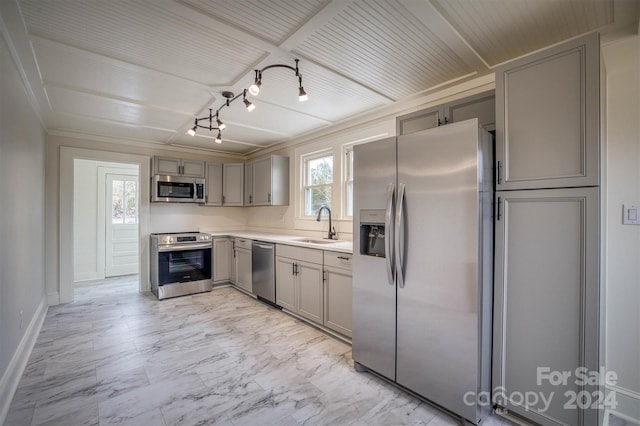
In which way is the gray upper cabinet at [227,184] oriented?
toward the camera

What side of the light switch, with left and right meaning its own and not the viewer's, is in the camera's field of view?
front

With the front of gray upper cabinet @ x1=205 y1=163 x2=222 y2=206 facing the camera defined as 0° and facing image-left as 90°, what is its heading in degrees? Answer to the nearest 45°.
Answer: approximately 0°

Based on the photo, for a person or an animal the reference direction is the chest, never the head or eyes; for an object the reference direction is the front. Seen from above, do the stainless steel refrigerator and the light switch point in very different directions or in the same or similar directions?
same or similar directions

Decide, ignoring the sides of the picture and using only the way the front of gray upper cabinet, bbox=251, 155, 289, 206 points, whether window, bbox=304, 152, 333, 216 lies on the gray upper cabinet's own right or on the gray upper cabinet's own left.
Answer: on the gray upper cabinet's own left

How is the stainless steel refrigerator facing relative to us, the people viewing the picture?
facing the viewer and to the left of the viewer

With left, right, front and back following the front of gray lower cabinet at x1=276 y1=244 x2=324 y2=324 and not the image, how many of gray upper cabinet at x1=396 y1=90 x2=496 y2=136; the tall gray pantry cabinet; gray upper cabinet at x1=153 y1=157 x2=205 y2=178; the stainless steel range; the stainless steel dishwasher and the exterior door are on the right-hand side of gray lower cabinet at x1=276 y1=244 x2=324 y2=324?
4

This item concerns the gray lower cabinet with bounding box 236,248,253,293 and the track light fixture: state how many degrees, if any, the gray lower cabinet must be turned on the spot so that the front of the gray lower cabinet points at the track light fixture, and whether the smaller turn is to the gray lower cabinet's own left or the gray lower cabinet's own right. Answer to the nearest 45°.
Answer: approximately 45° to the gray lower cabinet's own left

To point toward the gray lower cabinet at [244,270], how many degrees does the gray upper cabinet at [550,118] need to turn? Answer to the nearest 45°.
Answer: approximately 45° to its right

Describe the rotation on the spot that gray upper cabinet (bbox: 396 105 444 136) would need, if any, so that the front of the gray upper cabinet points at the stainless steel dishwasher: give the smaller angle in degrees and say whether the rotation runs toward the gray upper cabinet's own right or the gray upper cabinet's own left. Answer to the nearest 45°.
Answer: approximately 45° to the gray upper cabinet's own right

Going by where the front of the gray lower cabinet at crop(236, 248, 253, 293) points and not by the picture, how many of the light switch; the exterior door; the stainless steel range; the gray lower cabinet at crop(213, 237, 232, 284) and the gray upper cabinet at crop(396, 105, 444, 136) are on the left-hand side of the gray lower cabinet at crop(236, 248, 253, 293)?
2

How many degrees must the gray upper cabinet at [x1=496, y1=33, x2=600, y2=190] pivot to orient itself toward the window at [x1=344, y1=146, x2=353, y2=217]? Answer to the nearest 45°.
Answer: approximately 90° to its right

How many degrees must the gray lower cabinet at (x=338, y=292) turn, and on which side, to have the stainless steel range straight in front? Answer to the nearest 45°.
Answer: approximately 90° to its right
